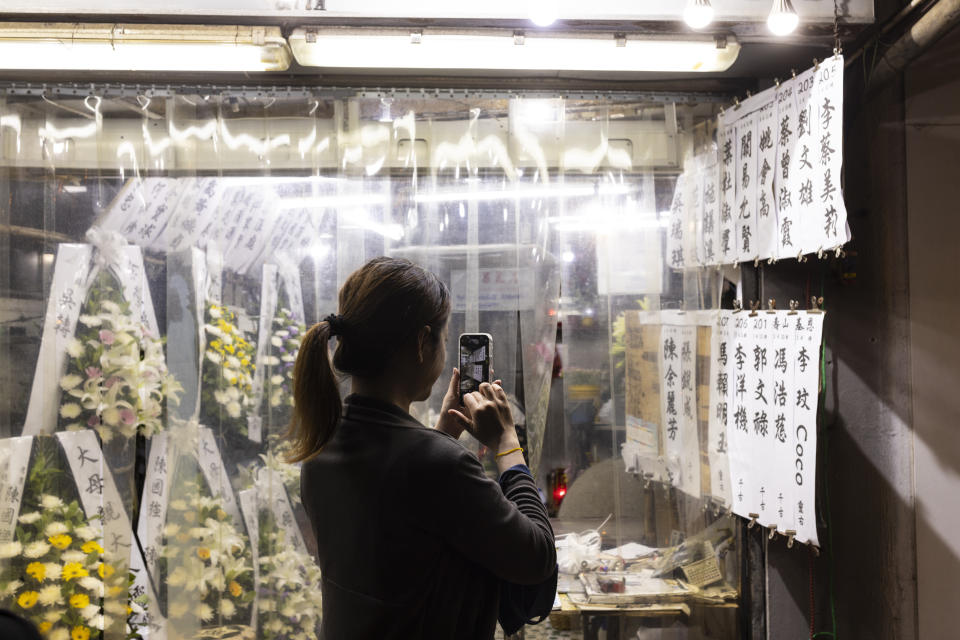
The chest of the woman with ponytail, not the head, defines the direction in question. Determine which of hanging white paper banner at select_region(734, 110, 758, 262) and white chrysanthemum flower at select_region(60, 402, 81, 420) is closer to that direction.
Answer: the hanging white paper banner

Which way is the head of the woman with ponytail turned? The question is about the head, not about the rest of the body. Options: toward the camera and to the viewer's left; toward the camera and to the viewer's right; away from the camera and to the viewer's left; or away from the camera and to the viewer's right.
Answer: away from the camera and to the viewer's right

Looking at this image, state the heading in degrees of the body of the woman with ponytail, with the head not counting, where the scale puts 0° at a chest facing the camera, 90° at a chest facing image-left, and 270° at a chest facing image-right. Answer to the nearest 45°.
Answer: approximately 225°

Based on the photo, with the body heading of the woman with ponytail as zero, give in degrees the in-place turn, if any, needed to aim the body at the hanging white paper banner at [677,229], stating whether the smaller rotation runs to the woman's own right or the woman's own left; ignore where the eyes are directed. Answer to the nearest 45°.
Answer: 0° — they already face it

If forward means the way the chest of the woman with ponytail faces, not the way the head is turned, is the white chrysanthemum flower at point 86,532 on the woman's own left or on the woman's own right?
on the woman's own left

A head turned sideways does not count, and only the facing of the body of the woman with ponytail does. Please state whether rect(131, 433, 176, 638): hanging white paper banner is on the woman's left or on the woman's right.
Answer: on the woman's left

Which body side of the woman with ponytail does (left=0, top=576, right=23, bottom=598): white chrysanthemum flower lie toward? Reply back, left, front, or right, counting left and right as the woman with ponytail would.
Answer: left

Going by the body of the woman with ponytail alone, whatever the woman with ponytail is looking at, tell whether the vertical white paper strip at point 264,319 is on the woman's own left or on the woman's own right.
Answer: on the woman's own left

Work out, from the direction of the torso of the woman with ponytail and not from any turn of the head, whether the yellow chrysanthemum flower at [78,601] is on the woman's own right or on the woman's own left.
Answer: on the woman's own left

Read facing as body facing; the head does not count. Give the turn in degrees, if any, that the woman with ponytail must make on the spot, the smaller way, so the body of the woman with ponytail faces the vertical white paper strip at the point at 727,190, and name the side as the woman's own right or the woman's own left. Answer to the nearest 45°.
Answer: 0° — they already face it

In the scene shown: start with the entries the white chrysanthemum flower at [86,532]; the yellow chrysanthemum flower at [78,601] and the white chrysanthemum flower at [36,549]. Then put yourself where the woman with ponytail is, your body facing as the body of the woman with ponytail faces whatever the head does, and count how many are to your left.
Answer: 3

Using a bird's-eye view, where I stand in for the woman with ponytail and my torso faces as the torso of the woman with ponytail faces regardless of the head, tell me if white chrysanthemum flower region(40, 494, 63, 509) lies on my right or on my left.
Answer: on my left
